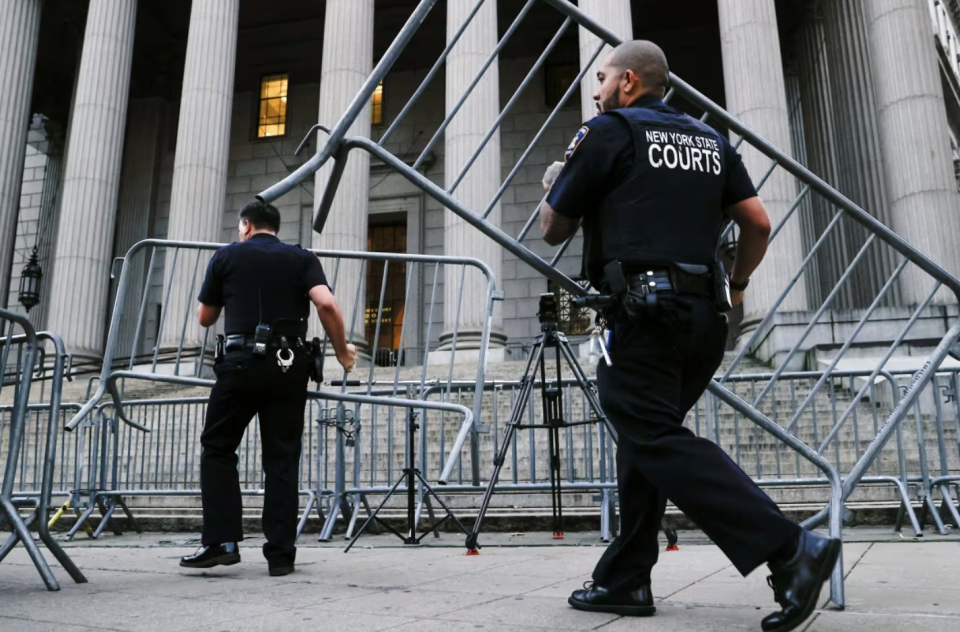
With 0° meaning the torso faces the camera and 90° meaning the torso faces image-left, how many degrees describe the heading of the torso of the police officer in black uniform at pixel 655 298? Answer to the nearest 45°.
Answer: approximately 135°

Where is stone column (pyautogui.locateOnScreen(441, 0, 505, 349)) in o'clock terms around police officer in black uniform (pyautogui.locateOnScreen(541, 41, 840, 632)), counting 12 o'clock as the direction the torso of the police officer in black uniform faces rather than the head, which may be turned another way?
The stone column is roughly at 1 o'clock from the police officer in black uniform.

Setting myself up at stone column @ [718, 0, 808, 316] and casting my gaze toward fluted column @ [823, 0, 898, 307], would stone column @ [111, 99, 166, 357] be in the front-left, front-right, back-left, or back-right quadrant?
back-left

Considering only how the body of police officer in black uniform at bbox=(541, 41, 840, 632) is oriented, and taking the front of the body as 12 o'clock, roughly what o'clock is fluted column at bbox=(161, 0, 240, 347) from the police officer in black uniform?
The fluted column is roughly at 12 o'clock from the police officer in black uniform.

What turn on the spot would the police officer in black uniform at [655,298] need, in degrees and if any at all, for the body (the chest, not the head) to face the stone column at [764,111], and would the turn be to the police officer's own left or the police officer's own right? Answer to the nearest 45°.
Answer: approximately 45° to the police officer's own right

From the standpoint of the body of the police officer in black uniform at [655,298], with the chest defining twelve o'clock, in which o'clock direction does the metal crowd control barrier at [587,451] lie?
The metal crowd control barrier is roughly at 1 o'clock from the police officer in black uniform.
